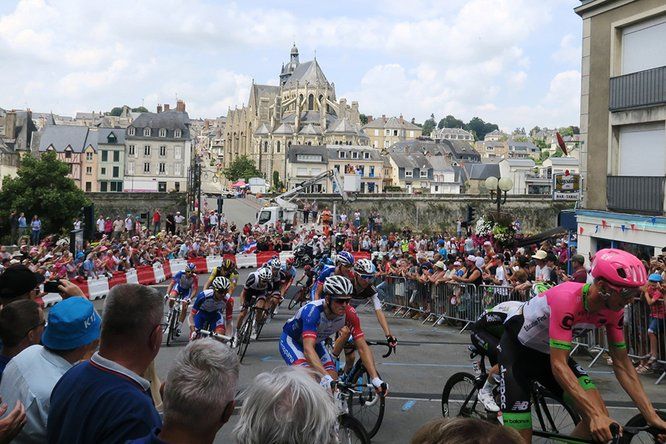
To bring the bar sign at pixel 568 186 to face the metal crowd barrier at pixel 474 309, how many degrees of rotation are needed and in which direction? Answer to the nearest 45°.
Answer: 0° — it already faces it

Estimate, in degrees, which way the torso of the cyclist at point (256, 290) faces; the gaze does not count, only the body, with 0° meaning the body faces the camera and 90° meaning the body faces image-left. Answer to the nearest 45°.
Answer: approximately 0°

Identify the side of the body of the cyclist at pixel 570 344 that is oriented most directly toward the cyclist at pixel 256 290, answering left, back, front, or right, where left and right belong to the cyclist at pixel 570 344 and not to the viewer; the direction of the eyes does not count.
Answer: back

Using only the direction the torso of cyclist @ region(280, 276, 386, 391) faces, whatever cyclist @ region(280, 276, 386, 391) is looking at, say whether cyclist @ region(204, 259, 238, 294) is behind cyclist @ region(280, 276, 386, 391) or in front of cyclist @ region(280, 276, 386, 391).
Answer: behind

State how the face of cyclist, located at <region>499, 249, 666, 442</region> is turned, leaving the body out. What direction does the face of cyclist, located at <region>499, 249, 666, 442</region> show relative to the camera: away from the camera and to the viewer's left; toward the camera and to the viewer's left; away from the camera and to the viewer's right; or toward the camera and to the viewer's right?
toward the camera and to the viewer's right

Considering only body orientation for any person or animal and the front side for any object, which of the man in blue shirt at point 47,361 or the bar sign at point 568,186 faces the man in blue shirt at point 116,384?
the bar sign

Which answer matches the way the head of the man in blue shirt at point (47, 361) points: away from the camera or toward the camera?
away from the camera

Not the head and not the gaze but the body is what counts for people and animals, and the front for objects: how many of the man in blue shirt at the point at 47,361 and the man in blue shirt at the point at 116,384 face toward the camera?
0

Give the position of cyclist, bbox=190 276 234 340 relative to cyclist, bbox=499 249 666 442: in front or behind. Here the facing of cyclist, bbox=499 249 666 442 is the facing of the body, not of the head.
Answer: behind

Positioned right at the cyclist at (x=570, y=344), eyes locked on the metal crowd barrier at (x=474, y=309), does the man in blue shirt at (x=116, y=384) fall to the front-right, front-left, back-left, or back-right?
back-left

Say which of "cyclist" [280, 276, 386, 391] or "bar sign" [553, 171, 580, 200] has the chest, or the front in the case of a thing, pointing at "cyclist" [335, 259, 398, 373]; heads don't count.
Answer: the bar sign

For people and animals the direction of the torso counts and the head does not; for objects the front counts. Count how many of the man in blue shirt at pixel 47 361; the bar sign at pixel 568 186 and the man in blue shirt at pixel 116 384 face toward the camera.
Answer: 1

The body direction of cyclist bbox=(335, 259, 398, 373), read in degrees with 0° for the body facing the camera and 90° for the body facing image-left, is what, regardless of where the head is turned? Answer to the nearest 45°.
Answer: approximately 315°
